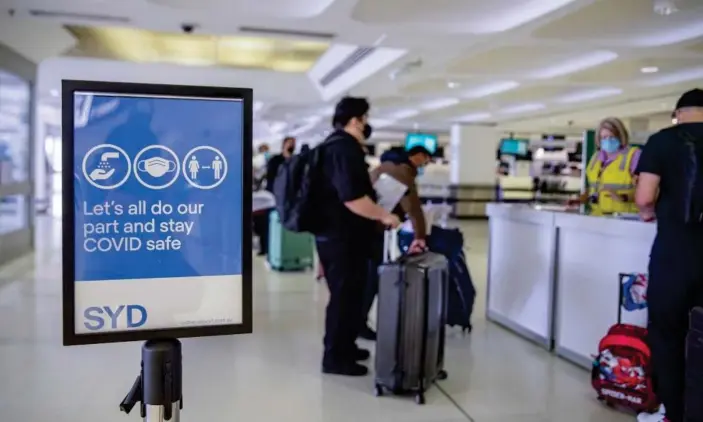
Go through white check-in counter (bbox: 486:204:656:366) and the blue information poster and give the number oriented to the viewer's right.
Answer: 0

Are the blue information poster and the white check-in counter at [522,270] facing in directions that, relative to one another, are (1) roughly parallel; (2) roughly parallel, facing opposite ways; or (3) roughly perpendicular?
roughly perpendicular

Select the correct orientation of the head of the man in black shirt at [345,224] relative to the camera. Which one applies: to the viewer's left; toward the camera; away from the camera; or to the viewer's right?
to the viewer's right

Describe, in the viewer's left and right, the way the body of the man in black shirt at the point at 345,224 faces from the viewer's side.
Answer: facing to the right of the viewer

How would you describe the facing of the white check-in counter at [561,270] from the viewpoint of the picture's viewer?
facing the viewer and to the left of the viewer

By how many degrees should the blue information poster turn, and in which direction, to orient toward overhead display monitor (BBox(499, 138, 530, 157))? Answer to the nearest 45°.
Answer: approximately 135° to its left

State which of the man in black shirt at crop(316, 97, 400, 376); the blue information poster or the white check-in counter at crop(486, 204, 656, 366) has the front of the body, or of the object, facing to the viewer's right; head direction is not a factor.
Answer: the man in black shirt

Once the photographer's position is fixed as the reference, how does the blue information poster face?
facing the viewer

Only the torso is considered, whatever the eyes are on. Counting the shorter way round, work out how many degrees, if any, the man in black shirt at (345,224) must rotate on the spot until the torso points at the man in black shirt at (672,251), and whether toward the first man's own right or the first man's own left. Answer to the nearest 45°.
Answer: approximately 45° to the first man's own right

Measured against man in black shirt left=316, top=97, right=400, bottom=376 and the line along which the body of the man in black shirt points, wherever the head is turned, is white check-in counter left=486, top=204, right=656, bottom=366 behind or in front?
in front

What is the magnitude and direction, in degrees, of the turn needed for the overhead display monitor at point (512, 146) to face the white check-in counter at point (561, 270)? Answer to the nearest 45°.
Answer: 0° — it already faces it

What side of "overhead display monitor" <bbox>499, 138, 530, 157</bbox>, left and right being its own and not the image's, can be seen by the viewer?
front
